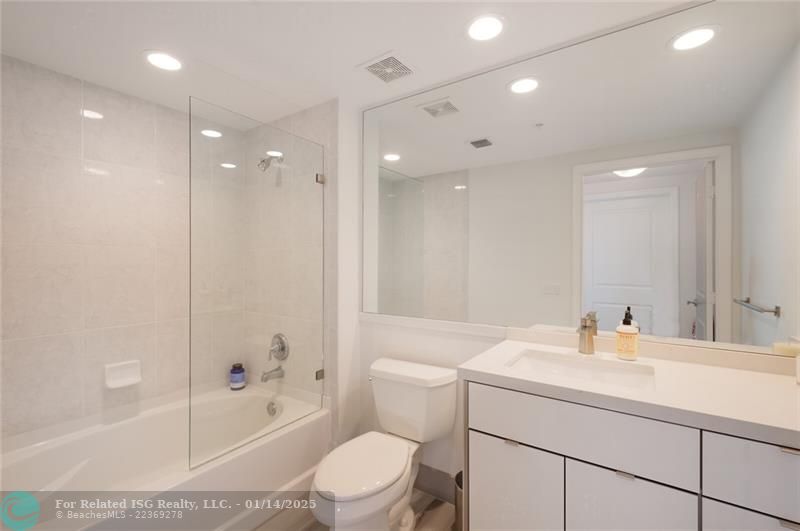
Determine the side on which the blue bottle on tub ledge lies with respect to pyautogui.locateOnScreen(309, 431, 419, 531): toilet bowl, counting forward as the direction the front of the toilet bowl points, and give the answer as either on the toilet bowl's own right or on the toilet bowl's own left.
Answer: on the toilet bowl's own right

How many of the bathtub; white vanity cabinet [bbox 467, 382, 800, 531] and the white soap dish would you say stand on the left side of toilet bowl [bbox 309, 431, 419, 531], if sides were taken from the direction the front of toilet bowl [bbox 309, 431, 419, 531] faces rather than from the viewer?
1

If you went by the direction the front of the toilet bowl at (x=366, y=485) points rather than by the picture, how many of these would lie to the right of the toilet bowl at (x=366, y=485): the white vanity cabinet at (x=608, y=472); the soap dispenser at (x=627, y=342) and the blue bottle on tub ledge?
1

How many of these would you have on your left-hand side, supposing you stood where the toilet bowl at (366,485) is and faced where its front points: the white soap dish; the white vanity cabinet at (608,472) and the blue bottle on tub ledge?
1

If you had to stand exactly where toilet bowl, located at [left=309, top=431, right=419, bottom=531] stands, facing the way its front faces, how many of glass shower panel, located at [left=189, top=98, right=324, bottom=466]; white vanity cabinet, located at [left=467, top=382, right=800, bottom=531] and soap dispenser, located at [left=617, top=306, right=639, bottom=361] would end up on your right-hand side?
1

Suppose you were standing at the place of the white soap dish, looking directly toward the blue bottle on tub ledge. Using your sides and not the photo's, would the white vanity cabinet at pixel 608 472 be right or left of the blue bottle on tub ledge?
right

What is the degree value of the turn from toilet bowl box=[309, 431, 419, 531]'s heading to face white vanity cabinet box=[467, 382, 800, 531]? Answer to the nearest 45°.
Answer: approximately 90° to its left

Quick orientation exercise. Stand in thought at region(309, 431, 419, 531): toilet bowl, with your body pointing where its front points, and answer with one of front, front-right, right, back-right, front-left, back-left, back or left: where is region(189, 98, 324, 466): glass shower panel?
right

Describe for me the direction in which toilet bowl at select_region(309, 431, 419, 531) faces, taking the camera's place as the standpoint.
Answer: facing the viewer and to the left of the viewer

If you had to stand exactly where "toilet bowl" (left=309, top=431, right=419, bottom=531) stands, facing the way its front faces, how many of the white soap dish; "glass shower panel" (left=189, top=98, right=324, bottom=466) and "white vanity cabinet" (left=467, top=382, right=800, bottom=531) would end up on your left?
1
